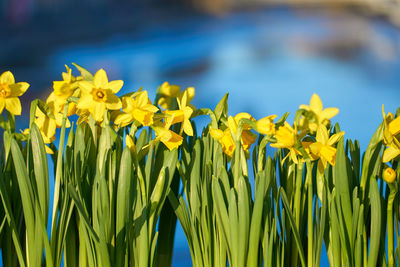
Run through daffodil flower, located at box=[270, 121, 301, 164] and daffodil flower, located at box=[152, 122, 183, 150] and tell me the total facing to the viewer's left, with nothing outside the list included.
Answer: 1
